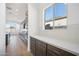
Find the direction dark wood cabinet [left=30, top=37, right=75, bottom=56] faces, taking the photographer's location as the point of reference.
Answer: facing the viewer and to the left of the viewer
